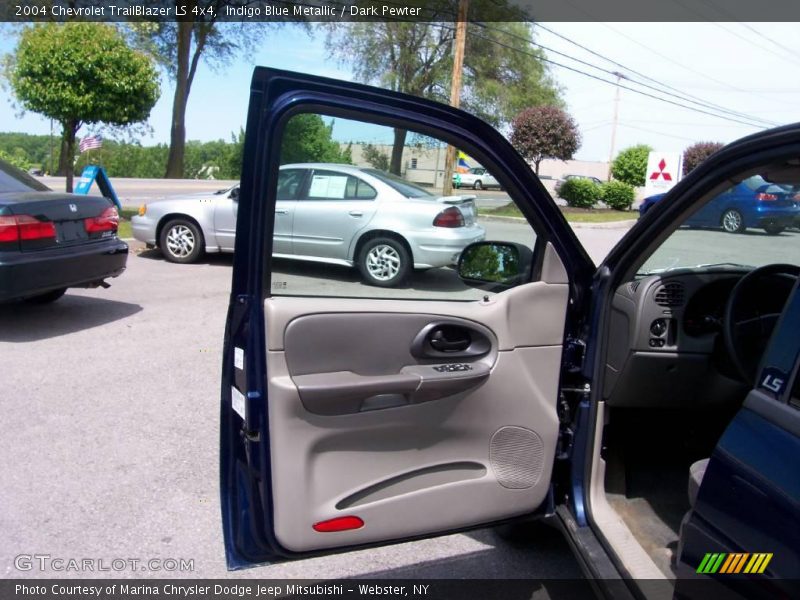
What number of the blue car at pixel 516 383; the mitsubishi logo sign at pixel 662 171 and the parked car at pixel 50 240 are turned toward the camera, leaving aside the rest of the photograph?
1

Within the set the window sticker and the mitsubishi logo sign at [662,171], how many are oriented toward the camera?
2

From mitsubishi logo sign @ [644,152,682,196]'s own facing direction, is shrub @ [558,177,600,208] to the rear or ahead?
to the rear

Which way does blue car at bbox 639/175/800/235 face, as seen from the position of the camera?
facing away from the viewer and to the left of the viewer

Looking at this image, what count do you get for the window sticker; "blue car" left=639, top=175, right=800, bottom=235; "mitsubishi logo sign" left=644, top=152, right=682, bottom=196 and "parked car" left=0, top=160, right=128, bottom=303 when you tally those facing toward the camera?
2

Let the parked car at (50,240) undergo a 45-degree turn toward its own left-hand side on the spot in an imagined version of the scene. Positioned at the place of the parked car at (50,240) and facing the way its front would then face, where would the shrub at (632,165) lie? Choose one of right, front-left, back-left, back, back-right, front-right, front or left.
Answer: back-right

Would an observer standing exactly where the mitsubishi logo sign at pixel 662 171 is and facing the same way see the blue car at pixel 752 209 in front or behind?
in front

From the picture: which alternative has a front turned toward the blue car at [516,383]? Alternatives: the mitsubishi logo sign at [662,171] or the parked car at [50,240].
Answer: the mitsubishi logo sign

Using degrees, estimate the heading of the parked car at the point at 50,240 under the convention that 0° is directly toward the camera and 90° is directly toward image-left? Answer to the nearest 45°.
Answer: approximately 135°

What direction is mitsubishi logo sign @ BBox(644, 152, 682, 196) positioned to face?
toward the camera

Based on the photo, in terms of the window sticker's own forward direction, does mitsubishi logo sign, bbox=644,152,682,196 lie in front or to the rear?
to the rear

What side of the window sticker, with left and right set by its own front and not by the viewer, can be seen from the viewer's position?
front

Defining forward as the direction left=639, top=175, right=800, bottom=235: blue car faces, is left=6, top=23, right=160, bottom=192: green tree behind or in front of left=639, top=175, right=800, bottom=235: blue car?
in front
